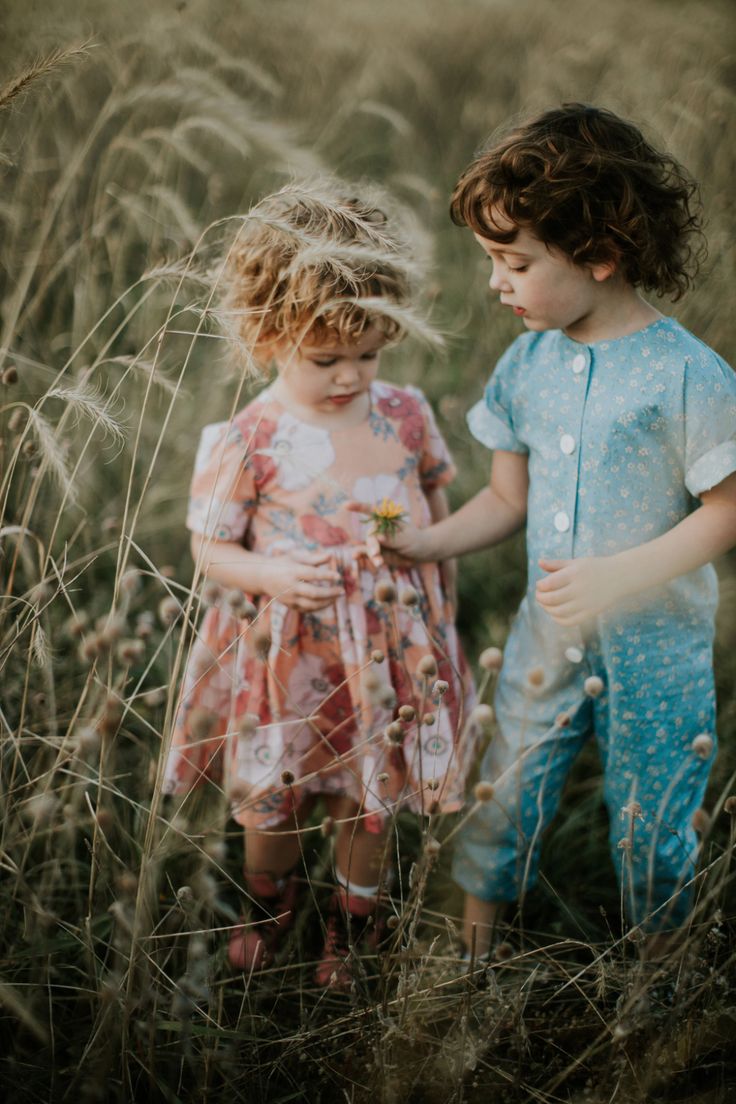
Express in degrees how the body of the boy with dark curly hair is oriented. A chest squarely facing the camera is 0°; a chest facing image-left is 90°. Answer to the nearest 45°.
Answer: approximately 45°
